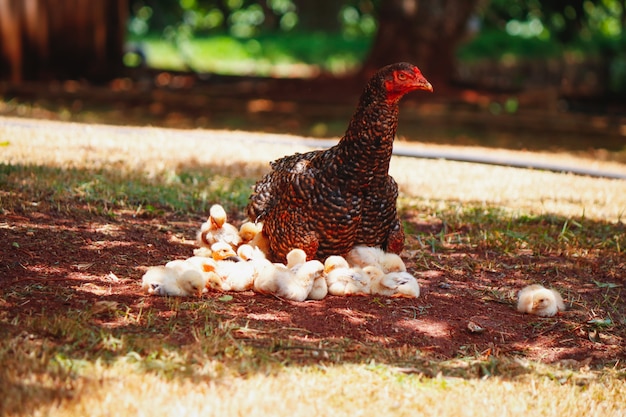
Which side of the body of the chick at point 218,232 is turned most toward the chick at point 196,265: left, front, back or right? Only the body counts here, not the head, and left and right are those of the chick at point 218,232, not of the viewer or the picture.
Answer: front

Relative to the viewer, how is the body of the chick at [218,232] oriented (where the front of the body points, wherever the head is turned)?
toward the camera

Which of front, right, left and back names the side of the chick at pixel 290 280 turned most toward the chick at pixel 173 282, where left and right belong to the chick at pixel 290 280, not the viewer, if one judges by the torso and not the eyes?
back

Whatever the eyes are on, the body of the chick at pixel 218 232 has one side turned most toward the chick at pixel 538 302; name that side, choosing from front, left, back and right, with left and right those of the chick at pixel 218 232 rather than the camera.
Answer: left

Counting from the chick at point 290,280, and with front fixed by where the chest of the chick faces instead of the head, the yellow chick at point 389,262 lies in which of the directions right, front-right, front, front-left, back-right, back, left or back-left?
front-left

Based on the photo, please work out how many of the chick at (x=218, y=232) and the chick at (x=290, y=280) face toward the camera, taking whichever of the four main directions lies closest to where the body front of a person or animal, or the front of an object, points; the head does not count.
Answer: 1

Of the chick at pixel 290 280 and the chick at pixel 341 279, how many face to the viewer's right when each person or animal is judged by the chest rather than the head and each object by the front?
1

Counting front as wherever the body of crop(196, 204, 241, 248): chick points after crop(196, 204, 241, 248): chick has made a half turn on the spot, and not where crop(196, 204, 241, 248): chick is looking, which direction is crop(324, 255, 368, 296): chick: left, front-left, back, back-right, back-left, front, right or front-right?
back-right

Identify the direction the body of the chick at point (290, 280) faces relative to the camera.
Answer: to the viewer's right

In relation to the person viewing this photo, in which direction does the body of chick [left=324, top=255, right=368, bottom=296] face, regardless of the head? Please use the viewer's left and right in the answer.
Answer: facing the viewer and to the left of the viewer

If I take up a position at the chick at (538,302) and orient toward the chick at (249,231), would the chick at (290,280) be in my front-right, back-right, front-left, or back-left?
front-left
